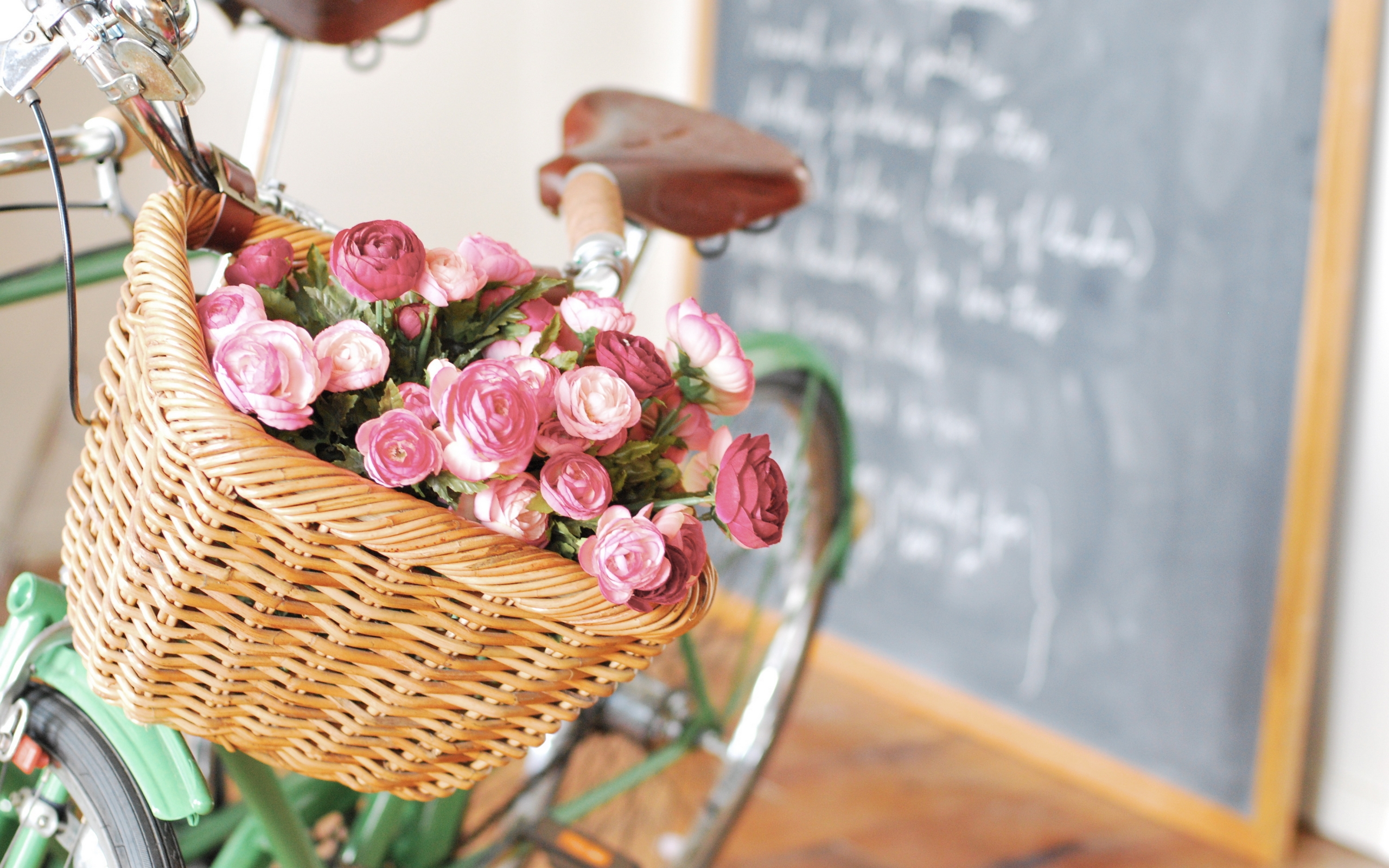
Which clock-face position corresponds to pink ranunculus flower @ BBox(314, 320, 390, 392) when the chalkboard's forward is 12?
The pink ranunculus flower is roughly at 11 o'clock from the chalkboard.

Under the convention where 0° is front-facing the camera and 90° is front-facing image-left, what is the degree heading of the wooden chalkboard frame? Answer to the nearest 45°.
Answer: approximately 45°

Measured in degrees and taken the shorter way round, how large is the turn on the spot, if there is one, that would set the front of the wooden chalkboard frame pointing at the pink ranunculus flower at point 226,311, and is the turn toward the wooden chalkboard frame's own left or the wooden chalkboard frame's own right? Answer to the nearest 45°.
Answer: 0° — it already faces it

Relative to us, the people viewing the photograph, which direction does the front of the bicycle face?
facing the viewer and to the left of the viewer

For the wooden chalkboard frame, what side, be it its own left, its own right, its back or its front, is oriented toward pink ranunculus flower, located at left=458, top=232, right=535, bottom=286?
front

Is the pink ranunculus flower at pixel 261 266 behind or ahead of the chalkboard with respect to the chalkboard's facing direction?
ahead

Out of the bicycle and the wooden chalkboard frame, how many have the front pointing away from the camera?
0

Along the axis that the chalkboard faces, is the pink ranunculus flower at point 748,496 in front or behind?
in front

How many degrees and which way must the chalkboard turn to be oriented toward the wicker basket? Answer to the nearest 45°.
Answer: approximately 45° to its left

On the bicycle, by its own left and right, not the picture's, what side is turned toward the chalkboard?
back

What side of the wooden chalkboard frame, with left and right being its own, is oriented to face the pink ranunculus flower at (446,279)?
front

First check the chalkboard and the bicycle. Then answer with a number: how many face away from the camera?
0

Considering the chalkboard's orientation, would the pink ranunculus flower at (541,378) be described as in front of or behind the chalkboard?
in front
